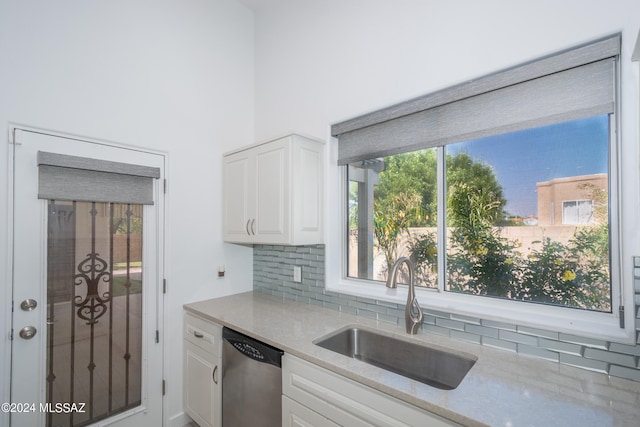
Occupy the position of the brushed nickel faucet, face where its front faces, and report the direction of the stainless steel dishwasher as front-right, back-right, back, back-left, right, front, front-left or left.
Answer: front-right

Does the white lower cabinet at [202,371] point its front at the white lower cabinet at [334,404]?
no

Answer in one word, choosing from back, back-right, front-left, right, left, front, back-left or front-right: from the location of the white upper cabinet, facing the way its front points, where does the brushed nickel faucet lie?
left

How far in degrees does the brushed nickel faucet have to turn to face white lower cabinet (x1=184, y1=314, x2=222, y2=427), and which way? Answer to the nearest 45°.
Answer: approximately 45° to its right

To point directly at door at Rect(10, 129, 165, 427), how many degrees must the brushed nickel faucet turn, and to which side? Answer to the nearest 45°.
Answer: approximately 45° to its right

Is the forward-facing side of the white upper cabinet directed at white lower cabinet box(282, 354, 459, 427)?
no

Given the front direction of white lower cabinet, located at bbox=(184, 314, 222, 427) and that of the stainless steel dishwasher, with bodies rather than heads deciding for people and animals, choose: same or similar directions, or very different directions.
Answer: same or similar directions

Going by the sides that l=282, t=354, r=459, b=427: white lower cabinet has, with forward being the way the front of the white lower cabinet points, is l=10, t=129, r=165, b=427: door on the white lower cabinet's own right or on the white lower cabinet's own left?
on the white lower cabinet's own right

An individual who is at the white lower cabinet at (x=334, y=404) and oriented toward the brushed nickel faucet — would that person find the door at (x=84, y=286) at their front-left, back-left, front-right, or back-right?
back-left

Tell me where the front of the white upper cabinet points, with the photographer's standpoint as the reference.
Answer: facing the viewer and to the left of the viewer

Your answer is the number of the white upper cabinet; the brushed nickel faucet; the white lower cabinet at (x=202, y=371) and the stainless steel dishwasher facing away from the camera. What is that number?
0

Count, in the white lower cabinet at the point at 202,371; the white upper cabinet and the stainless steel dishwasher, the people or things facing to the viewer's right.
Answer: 0

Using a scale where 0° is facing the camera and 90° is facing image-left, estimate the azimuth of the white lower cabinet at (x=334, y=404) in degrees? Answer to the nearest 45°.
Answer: approximately 45°

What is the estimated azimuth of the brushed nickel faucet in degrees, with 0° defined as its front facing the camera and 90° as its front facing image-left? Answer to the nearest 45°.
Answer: approximately 45°

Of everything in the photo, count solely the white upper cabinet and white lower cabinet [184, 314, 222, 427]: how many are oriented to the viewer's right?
0

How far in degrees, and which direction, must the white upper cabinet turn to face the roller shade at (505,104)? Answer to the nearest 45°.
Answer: approximately 90° to its left
